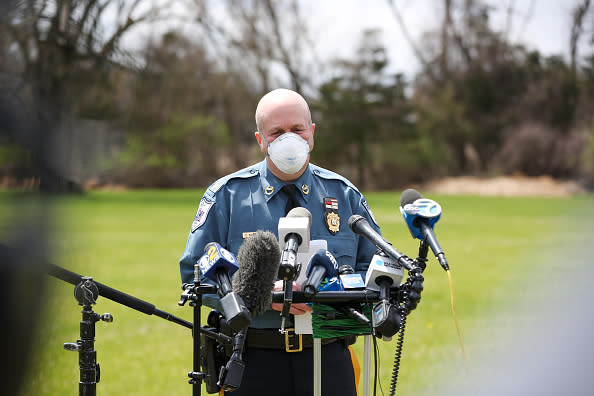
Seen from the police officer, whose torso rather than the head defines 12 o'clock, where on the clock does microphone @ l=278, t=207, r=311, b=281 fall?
The microphone is roughly at 12 o'clock from the police officer.

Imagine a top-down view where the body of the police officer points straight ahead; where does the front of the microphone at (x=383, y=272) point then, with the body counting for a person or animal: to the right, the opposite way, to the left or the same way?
the opposite way

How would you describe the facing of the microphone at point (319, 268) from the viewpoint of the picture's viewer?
facing away from the viewer and to the right of the viewer

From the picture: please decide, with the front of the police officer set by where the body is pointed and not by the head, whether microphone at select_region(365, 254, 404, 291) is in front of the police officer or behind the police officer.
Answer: in front

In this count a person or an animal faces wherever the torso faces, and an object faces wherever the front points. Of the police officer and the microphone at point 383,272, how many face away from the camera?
1

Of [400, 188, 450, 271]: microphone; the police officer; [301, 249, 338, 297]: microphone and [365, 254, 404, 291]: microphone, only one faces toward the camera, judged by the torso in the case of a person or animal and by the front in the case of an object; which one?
the police officer

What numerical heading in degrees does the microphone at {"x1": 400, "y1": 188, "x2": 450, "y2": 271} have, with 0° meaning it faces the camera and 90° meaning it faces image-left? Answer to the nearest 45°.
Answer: approximately 135°

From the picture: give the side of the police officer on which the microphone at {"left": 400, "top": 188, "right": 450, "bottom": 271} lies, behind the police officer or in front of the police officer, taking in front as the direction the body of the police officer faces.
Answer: in front

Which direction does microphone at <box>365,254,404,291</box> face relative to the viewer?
away from the camera
